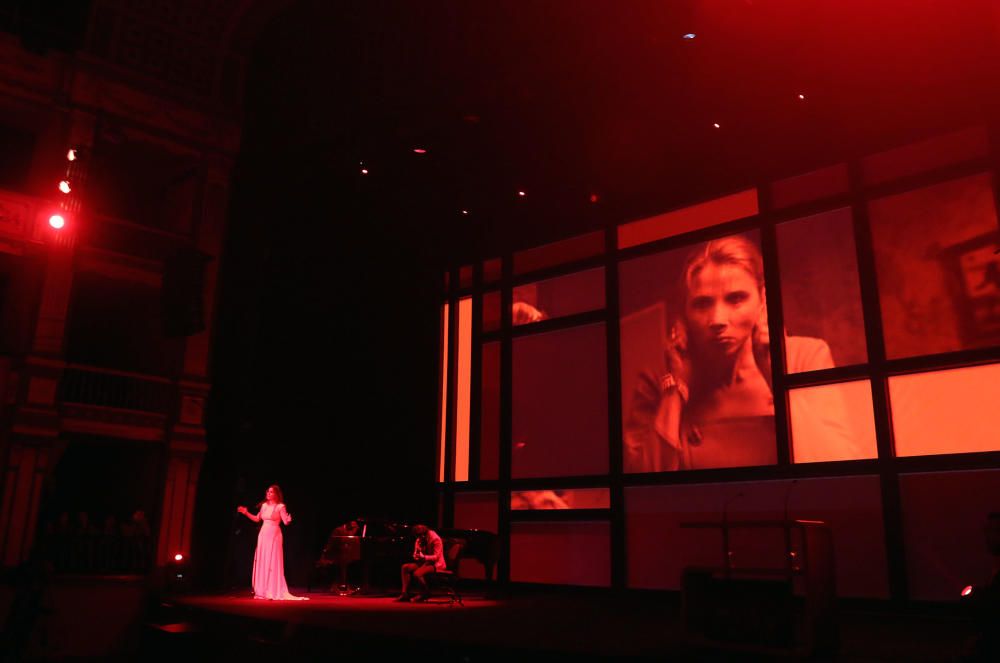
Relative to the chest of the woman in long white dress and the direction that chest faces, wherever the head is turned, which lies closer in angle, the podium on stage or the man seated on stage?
the podium on stage

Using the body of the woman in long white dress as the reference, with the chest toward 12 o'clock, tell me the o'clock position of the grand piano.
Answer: The grand piano is roughly at 7 o'clock from the woman in long white dress.

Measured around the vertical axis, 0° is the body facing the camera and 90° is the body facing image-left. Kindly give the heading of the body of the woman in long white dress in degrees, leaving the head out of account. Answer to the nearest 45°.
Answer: approximately 45°

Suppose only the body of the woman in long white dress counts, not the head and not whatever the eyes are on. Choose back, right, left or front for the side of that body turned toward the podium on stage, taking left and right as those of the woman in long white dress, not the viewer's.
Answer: left

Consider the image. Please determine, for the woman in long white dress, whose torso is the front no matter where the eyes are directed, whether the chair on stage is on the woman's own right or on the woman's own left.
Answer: on the woman's own left

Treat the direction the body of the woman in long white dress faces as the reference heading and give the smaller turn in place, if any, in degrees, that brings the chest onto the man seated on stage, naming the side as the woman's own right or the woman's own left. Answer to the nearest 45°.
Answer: approximately 90° to the woman's own left
